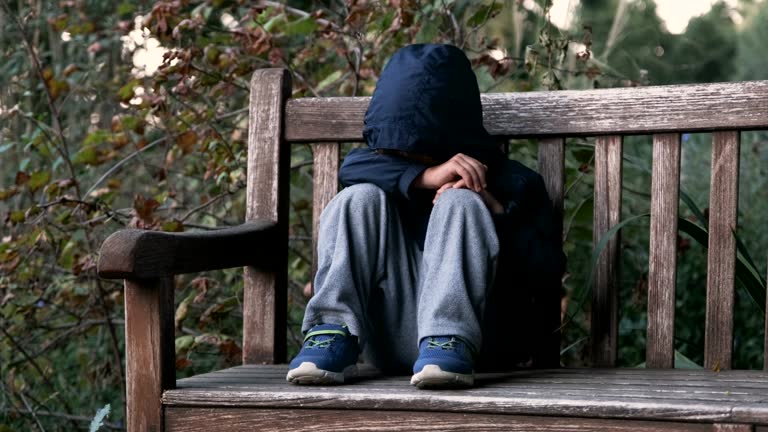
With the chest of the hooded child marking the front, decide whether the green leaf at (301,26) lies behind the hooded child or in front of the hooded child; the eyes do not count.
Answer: behind

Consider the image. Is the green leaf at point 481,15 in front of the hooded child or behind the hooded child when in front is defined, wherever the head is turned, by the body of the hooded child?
behind

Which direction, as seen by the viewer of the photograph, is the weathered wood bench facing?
facing the viewer

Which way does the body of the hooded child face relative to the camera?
toward the camera
